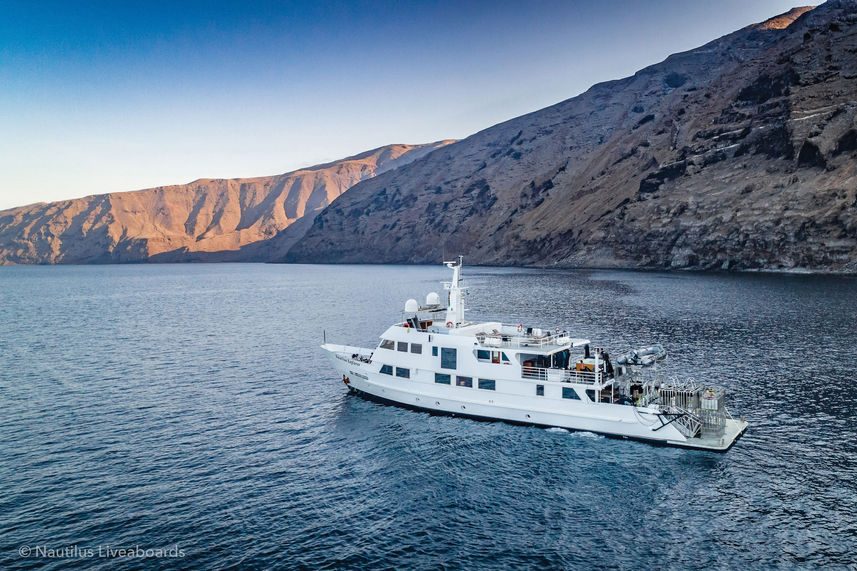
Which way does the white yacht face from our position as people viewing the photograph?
facing away from the viewer and to the left of the viewer
